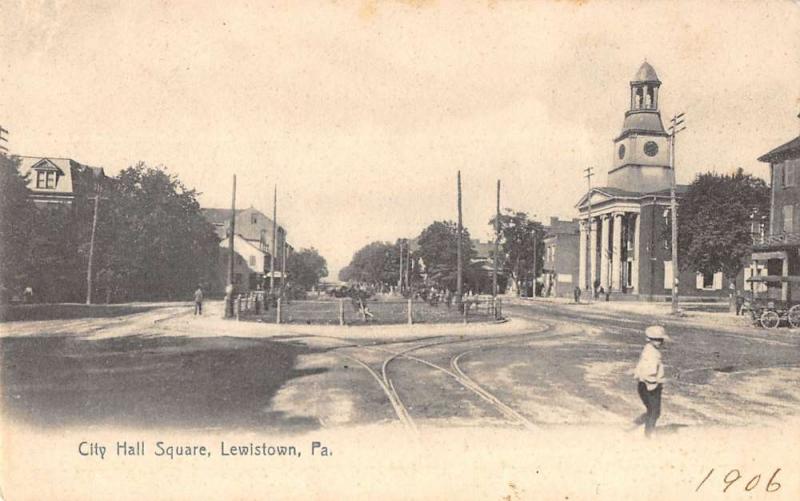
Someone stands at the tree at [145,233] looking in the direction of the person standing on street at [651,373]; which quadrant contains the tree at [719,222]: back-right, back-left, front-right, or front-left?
front-left

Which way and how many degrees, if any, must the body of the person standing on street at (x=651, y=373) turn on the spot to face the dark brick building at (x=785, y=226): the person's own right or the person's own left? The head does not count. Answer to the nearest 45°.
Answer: approximately 90° to the person's own left

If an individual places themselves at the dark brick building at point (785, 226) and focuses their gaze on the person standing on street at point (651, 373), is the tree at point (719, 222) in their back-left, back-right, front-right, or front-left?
back-right
